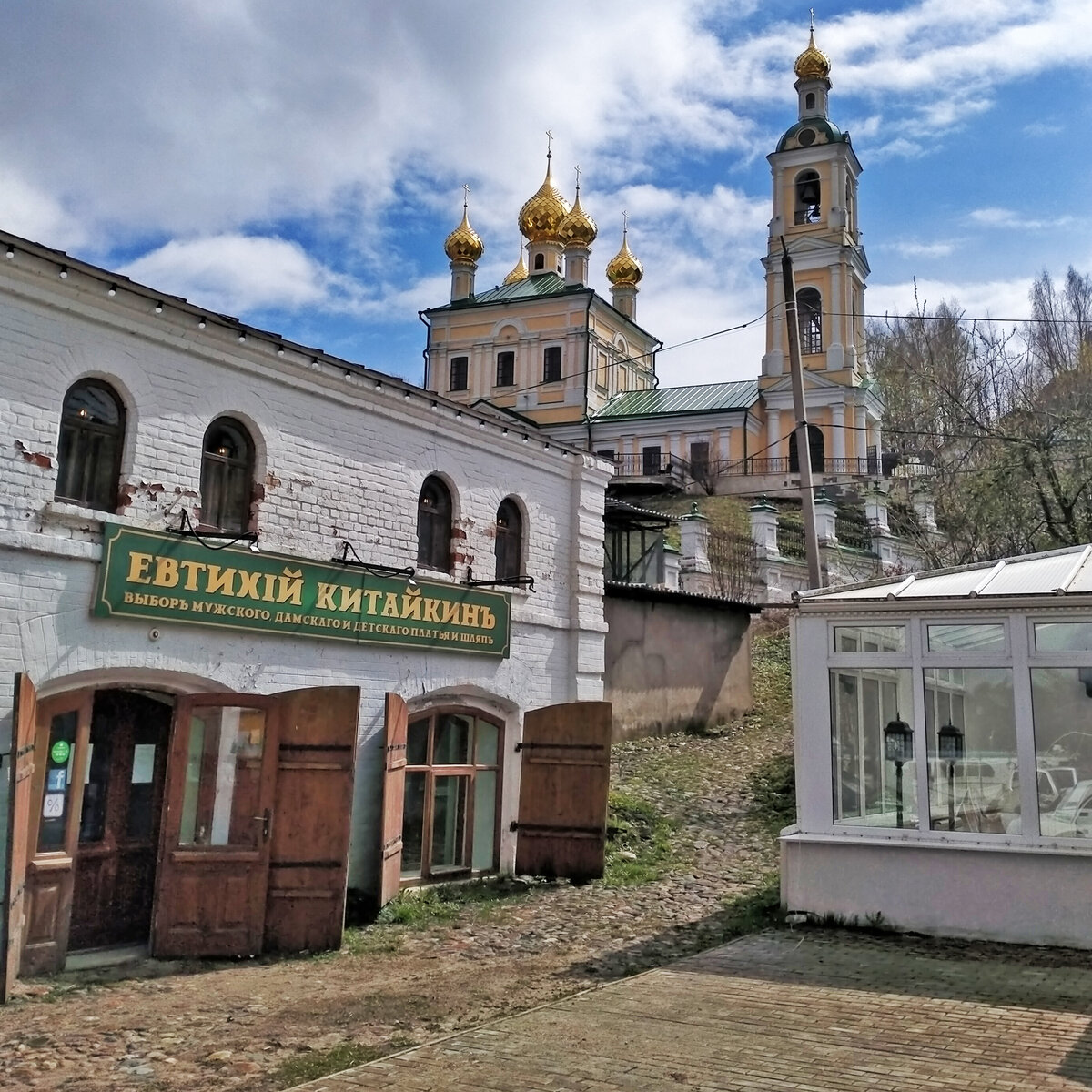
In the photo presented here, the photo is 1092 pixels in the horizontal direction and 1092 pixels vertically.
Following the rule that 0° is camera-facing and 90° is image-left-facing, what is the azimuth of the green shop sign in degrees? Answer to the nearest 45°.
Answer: approximately 315°

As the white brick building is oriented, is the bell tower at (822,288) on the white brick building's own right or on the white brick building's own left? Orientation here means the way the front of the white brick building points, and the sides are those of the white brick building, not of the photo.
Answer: on the white brick building's own left

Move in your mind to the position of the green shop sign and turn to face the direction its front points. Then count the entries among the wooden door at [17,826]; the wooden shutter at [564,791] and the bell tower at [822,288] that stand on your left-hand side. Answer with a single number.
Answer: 2

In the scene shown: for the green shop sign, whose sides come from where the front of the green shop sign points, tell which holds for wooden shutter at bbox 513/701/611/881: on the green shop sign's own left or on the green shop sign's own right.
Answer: on the green shop sign's own left

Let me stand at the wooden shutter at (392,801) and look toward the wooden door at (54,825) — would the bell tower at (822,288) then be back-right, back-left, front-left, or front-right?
back-right

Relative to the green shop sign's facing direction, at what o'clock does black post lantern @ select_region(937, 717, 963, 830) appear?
The black post lantern is roughly at 11 o'clock from the green shop sign.

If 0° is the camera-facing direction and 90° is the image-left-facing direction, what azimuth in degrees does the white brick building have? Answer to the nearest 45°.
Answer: approximately 315°
